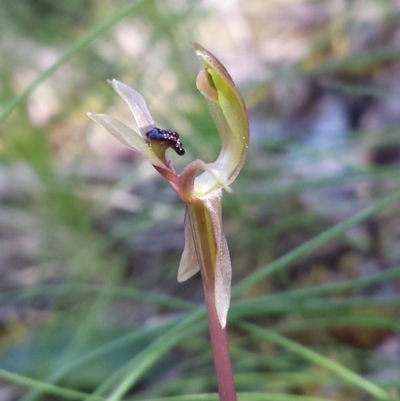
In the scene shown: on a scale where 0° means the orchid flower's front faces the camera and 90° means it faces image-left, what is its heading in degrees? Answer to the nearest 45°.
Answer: approximately 90°
